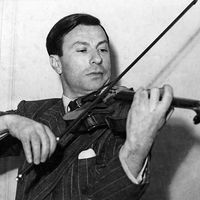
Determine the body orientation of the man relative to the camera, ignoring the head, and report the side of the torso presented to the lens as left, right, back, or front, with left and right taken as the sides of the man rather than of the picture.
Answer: front

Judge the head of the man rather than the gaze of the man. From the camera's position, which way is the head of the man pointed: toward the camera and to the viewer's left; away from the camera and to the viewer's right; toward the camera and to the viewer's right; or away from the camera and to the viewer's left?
toward the camera and to the viewer's right
